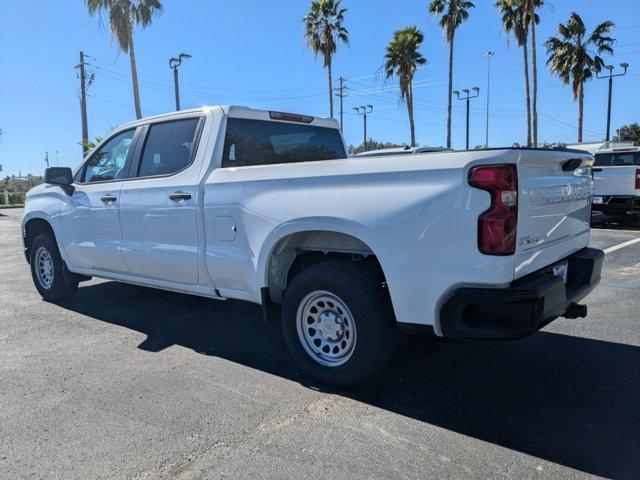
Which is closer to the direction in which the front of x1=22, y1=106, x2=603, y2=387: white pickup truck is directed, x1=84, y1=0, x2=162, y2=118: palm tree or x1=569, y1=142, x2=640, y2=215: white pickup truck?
the palm tree

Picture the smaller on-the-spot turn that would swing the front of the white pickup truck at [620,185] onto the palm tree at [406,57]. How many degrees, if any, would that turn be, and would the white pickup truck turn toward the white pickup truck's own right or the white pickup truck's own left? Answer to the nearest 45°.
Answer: approximately 45° to the white pickup truck's own left

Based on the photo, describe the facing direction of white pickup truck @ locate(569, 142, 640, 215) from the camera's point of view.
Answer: facing away from the viewer

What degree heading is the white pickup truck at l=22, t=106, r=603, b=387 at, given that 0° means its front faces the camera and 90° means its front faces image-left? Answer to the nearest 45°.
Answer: approximately 135°

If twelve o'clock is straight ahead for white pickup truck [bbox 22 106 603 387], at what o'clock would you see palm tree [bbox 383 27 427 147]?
The palm tree is roughly at 2 o'clock from the white pickup truck.

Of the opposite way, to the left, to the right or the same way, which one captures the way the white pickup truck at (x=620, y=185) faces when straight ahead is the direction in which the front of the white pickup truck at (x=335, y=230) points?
to the right

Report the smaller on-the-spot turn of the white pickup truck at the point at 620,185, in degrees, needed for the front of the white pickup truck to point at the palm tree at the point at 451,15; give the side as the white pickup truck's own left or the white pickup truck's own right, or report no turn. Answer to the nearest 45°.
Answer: approximately 45° to the white pickup truck's own left

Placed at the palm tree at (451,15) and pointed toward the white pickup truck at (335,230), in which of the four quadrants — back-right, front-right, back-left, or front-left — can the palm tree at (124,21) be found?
front-right

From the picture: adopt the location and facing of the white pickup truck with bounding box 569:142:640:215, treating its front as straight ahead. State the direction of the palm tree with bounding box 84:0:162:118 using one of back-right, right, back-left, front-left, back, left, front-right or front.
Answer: left

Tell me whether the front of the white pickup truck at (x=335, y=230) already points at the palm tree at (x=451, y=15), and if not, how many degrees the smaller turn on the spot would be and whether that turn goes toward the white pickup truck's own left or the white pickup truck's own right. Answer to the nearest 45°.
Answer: approximately 45° to the white pickup truck's own right
